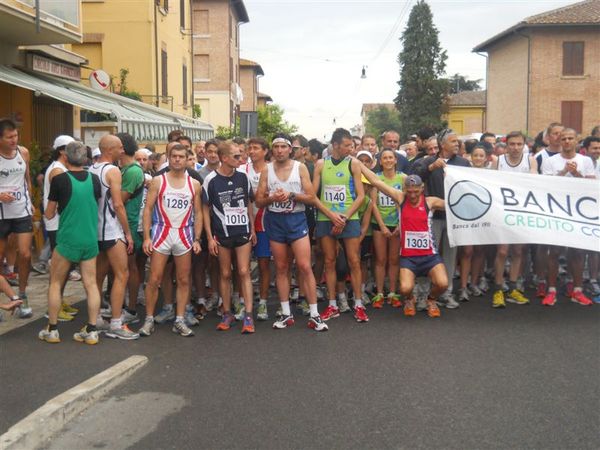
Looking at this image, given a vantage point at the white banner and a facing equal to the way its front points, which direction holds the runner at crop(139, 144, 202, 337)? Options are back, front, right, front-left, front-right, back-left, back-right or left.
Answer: front-right

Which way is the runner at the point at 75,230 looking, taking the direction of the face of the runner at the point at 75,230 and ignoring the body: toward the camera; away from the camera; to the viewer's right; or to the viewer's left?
away from the camera

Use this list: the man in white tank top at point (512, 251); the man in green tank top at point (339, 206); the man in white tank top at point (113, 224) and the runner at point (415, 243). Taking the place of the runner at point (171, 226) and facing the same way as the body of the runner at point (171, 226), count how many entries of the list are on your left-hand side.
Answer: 3

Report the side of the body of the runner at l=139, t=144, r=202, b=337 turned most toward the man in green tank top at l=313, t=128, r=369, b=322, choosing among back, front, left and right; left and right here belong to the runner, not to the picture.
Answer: left

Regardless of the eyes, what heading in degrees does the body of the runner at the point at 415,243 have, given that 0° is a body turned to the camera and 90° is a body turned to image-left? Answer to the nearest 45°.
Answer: approximately 0°

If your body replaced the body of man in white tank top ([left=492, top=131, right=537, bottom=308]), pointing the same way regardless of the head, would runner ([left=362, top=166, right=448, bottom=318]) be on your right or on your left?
on your right

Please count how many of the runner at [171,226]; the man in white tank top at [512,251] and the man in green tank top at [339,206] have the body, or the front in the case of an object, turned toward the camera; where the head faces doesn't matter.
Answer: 3

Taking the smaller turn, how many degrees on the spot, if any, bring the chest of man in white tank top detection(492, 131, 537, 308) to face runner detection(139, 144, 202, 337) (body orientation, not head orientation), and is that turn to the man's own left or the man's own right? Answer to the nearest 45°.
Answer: approximately 45° to the man's own right

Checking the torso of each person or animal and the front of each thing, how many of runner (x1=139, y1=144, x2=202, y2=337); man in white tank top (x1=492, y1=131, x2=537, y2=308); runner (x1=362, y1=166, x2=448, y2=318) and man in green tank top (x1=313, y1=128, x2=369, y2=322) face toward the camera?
4

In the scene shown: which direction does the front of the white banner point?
toward the camera

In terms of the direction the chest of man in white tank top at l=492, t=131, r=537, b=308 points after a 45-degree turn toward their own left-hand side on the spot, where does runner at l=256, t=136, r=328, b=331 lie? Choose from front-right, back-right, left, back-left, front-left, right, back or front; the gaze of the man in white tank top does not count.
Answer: right
